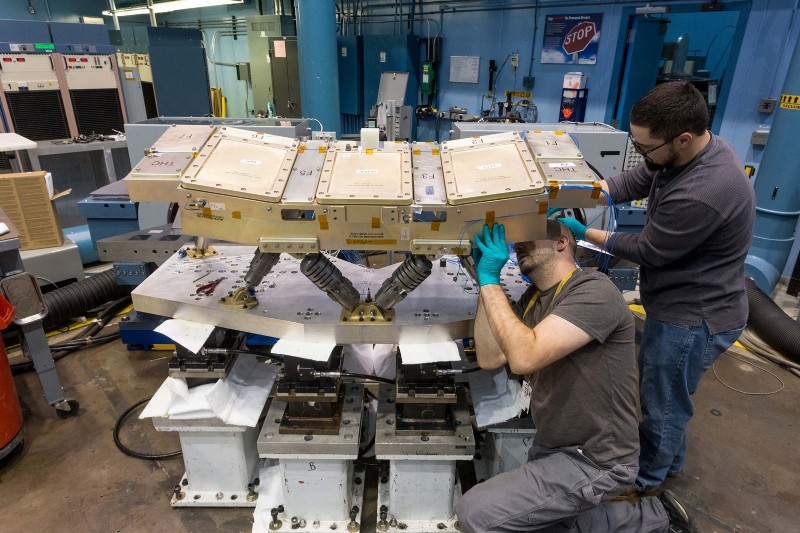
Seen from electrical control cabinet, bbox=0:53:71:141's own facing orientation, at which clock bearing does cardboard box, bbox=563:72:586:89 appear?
The cardboard box is roughly at 10 o'clock from the electrical control cabinet.

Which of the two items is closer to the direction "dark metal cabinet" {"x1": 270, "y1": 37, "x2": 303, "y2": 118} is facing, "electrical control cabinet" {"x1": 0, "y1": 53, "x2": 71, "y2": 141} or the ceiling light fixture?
the electrical control cabinet

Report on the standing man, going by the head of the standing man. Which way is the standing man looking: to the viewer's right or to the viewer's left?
to the viewer's left

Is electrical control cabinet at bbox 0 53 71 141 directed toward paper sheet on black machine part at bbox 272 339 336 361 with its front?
yes

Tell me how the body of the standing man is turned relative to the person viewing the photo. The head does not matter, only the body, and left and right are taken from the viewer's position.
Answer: facing to the left of the viewer

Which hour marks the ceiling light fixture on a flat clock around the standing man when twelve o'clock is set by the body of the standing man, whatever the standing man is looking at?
The ceiling light fixture is roughly at 1 o'clock from the standing man.

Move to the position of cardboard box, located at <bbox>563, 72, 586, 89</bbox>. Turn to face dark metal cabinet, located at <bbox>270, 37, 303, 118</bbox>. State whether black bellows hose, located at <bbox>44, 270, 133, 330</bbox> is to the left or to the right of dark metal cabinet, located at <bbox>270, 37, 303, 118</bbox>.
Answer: left

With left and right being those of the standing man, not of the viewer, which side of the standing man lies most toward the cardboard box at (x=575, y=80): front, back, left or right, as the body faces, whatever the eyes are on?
right

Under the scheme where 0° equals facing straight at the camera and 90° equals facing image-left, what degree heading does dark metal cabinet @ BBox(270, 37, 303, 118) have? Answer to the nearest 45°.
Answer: approximately 0°

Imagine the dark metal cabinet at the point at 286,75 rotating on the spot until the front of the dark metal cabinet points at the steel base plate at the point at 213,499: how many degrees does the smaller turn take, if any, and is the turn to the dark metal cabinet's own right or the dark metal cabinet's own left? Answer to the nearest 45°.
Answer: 0° — it already faces it
